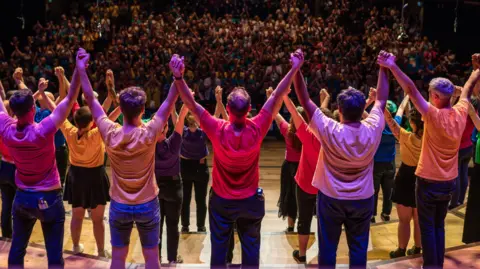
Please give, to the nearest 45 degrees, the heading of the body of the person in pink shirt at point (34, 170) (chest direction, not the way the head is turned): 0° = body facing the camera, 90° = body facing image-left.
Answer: approximately 180°

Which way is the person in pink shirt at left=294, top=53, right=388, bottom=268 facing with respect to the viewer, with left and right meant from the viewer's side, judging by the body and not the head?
facing away from the viewer

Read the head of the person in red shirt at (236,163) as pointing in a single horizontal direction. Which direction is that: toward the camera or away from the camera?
away from the camera

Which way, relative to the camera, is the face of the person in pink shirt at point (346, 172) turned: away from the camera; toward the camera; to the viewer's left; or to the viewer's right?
away from the camera

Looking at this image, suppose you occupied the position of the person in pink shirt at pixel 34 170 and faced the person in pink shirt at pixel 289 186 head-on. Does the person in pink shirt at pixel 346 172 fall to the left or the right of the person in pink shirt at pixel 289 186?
right

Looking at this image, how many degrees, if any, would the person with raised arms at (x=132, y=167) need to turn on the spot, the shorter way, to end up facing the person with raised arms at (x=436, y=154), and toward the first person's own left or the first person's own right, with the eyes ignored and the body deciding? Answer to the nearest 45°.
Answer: approximately 90° to the first person's own right

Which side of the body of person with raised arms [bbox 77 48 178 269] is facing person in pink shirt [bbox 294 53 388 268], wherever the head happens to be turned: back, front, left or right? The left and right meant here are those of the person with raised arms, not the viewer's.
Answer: right

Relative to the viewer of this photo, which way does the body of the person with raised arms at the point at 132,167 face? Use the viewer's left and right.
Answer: facing away from the viewer

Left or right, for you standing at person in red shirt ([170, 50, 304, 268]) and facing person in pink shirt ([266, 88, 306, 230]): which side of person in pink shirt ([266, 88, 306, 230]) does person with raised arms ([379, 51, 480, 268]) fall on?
right

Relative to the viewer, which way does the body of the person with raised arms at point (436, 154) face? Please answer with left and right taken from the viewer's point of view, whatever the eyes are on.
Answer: facing away from the viewer and to the left of the viewer
